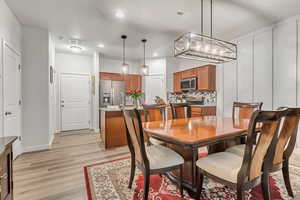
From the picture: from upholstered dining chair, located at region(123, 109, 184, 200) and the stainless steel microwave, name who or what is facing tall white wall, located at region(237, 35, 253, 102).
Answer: the upholstered dining chair

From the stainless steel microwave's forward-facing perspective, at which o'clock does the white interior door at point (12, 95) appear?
The white interior door is roughly at 12 o'clock from the stainless steel microwave.

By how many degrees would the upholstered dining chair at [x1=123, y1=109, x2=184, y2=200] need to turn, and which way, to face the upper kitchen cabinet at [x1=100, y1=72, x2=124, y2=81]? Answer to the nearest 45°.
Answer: approximately 45° to its left

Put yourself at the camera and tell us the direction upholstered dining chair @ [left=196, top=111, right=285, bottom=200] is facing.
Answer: facing away from the viewer and to the left of the viewer

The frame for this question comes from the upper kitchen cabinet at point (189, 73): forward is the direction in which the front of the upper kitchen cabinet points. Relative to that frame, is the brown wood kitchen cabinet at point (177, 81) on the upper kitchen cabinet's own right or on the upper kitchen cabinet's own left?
on the upper kitchen cabinet's own right

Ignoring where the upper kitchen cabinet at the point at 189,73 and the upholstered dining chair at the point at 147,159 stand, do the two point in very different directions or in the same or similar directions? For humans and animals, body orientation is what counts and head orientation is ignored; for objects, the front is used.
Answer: very different directions

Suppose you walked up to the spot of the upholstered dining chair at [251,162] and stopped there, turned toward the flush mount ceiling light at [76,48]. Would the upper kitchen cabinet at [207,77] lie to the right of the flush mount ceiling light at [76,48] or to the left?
right

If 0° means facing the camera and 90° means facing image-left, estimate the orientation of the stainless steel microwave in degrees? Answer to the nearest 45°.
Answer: approximately 45°

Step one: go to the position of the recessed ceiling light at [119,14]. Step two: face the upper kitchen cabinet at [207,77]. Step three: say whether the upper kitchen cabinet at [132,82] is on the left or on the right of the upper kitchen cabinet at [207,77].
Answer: left

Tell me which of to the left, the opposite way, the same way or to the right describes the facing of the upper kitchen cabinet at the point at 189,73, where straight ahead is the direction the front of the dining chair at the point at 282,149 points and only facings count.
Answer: to the left

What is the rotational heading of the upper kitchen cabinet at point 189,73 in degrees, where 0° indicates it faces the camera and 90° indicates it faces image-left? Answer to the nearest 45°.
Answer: approximately 45°

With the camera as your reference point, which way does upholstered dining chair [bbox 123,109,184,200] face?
facing away from the viewer and to the right of the viewer
